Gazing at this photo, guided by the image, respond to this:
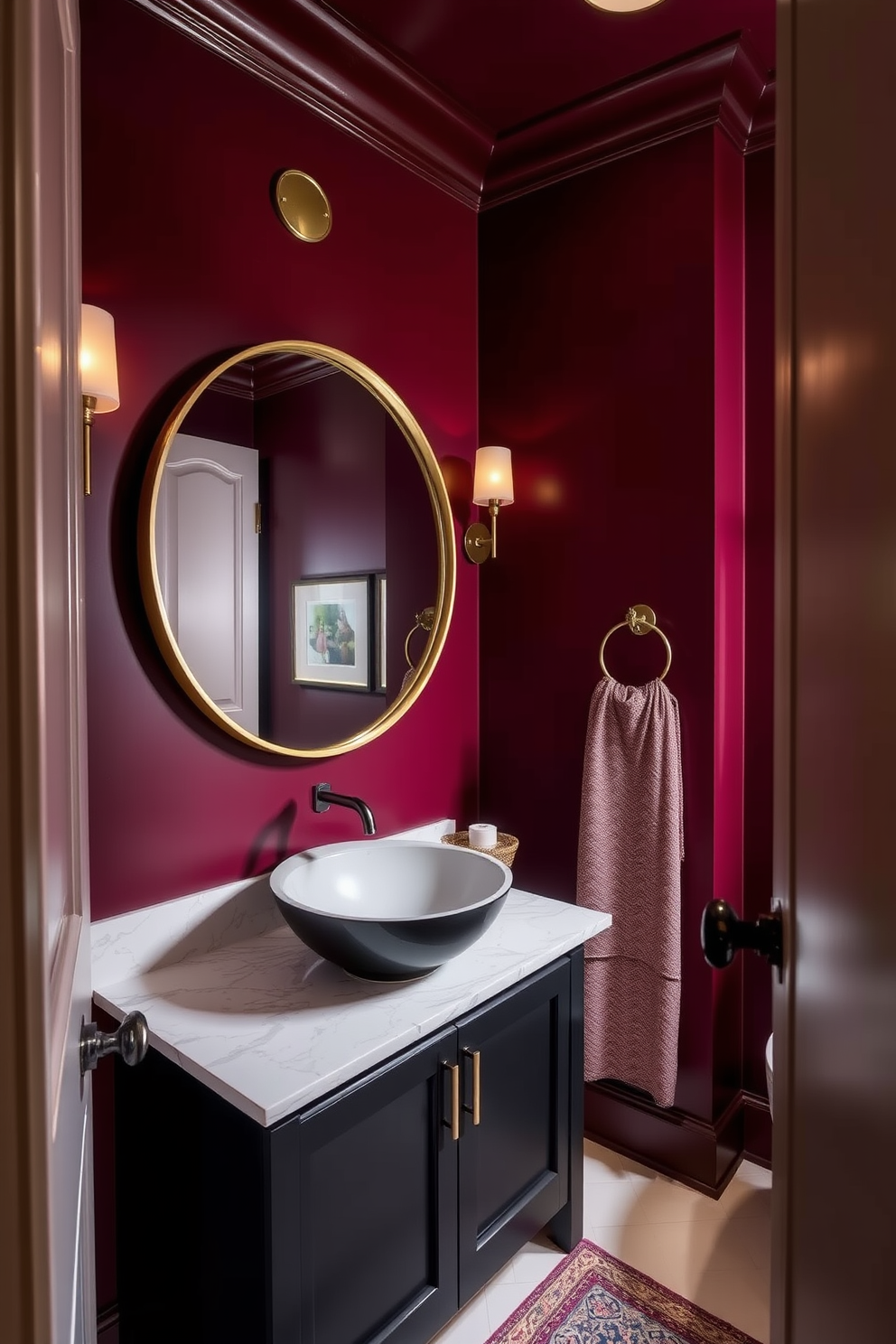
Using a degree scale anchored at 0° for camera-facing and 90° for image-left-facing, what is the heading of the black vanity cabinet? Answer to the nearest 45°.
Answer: approximately 315°
